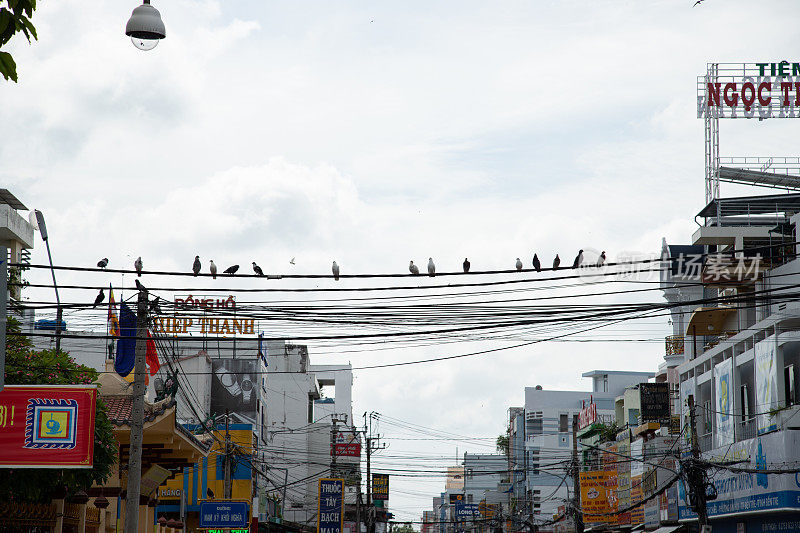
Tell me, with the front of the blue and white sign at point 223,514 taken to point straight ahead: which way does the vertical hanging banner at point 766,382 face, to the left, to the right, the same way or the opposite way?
to the right

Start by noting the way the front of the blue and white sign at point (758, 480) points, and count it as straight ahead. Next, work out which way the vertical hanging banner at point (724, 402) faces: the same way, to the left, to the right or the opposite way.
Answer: the same way

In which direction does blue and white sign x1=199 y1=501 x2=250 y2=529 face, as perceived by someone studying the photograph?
facing the viewer

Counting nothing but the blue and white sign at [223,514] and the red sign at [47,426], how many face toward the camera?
2

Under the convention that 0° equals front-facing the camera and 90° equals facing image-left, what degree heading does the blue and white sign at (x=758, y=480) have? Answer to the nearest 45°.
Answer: approximately 45°

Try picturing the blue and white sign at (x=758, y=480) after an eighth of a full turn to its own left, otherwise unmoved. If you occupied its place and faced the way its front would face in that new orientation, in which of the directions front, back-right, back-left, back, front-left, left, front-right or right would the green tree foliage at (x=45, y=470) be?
front-right

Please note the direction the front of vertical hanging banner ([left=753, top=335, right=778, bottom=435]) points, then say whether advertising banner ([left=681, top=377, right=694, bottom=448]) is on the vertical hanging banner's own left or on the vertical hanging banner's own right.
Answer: on the vertical hanging banner's own right

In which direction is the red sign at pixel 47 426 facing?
toward the camera

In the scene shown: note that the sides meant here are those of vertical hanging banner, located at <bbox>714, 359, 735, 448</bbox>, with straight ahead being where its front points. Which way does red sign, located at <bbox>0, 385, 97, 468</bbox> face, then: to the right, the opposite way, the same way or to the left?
to the left

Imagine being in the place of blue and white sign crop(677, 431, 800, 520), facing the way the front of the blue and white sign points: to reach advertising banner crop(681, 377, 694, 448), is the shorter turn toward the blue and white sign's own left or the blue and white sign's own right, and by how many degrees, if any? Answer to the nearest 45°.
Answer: approximately 135° to the blue and white sign's own right

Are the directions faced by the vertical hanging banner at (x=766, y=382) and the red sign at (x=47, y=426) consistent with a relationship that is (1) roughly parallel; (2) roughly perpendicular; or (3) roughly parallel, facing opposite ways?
roughly perpendicular

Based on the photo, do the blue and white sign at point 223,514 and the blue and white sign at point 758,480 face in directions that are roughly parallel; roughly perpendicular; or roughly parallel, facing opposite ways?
roughly perpendicular

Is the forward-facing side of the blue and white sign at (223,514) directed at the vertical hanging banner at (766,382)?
no

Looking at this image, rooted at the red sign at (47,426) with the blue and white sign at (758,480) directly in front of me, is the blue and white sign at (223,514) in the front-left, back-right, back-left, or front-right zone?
front-left

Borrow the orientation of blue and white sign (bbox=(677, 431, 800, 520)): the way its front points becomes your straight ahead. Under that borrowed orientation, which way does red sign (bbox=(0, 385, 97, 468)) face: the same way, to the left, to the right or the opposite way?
to the left

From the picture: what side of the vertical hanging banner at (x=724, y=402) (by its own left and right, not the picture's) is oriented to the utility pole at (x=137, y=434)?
front

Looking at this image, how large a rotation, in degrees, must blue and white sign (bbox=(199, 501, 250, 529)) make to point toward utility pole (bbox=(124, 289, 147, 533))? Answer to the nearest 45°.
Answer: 0° — it already faces it
